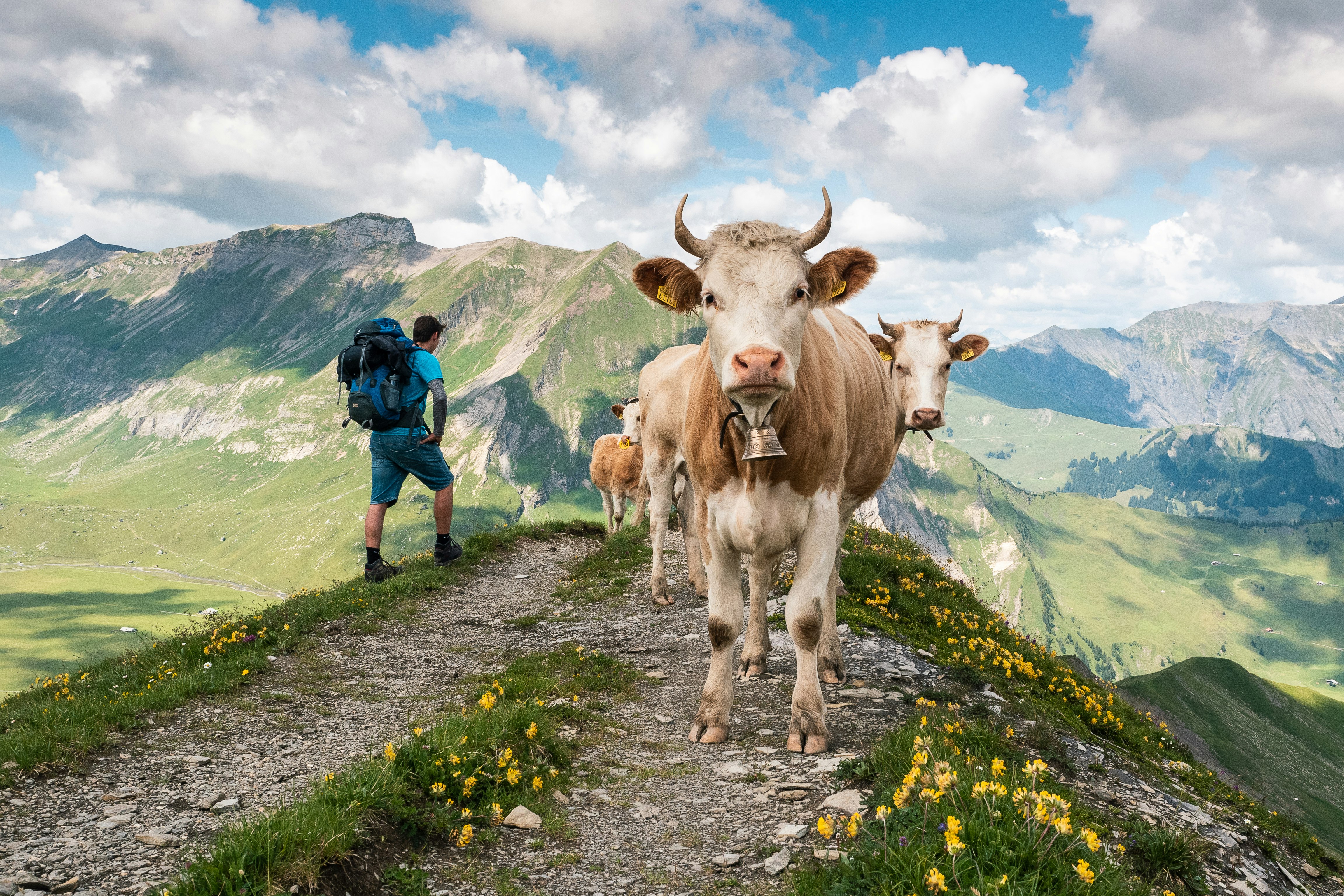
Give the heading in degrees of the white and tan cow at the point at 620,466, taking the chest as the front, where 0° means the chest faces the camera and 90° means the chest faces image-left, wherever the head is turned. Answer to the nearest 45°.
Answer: approximately 315°

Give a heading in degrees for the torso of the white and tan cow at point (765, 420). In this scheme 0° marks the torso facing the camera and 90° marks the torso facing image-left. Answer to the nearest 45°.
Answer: approximately 0°

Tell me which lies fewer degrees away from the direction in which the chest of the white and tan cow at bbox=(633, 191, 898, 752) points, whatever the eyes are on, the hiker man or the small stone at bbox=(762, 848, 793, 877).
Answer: the small stone

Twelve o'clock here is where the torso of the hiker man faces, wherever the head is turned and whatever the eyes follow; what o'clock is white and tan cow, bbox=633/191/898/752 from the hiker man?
The white and tan cow is roughly at 4 o'clock from the hiker man.

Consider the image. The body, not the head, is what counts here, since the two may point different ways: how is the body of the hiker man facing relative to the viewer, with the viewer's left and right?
facing away from the viewer and to the right of the viewer

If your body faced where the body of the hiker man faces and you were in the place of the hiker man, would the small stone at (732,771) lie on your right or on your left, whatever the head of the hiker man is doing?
on your right

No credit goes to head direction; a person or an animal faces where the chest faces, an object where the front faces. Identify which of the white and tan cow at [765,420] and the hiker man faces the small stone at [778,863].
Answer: the white and tan cow
